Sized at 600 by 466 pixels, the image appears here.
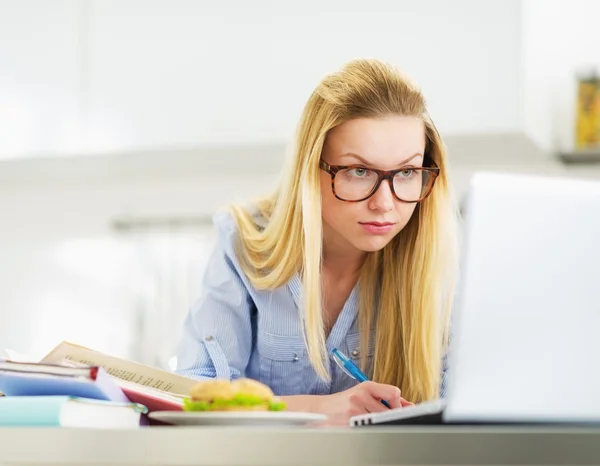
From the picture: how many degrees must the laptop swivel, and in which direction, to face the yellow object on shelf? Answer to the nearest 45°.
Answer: approximately 45° to its right

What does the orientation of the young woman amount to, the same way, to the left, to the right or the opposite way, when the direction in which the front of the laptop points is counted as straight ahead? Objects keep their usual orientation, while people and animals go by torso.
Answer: the opposite way

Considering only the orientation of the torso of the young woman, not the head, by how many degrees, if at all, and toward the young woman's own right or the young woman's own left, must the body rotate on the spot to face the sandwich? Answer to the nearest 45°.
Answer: approximately 45° to the young woman's own right

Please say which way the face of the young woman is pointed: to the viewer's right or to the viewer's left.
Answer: to the viewer's right

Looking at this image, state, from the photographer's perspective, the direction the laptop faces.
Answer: facing away from the viewer and to the left of the viewer

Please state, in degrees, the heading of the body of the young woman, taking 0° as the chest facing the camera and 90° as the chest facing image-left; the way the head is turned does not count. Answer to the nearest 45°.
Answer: approximately 315°

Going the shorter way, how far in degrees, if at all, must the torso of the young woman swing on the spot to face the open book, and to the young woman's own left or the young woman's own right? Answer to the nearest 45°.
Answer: approximately 90° to the young woman's own right
